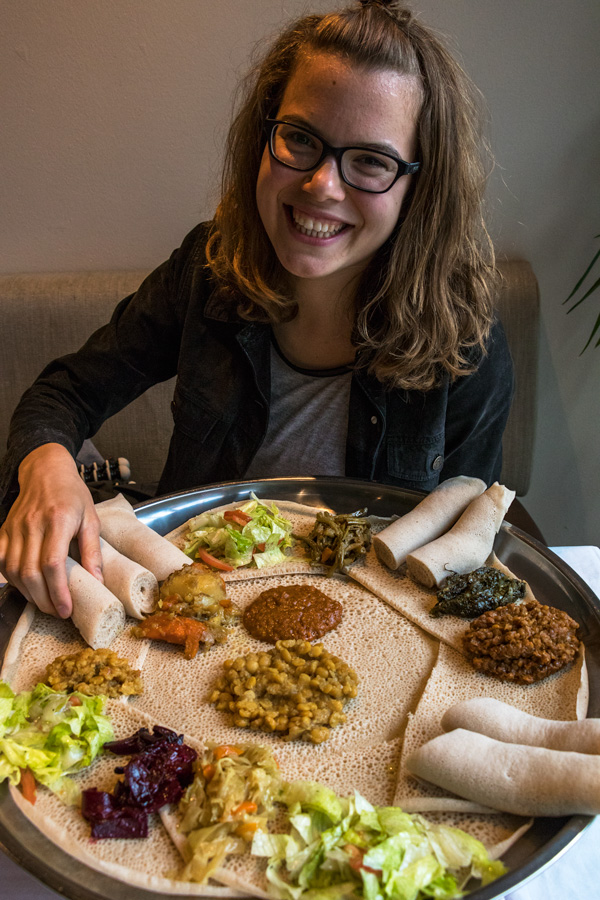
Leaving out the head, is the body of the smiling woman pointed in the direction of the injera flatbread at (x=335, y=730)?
yes

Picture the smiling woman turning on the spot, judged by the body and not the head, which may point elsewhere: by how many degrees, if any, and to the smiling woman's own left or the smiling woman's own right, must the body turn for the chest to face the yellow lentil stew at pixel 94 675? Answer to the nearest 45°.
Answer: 0° — they already face it

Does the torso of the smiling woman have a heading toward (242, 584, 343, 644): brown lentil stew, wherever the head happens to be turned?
yes

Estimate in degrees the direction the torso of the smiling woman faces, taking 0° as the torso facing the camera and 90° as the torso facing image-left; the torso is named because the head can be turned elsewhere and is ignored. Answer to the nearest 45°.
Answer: approximately 0°

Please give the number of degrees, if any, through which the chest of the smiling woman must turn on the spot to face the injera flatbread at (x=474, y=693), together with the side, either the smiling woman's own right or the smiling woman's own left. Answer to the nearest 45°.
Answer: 0° — they already face it

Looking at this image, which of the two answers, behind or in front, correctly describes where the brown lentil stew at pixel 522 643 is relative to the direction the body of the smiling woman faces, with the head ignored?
in front

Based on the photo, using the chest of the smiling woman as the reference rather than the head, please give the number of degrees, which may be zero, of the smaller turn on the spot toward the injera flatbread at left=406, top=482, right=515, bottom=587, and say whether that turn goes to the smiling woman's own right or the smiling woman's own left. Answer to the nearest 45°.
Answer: approximately 45° to the smiling woman's own left

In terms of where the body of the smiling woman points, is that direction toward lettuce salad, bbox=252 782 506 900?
yes
